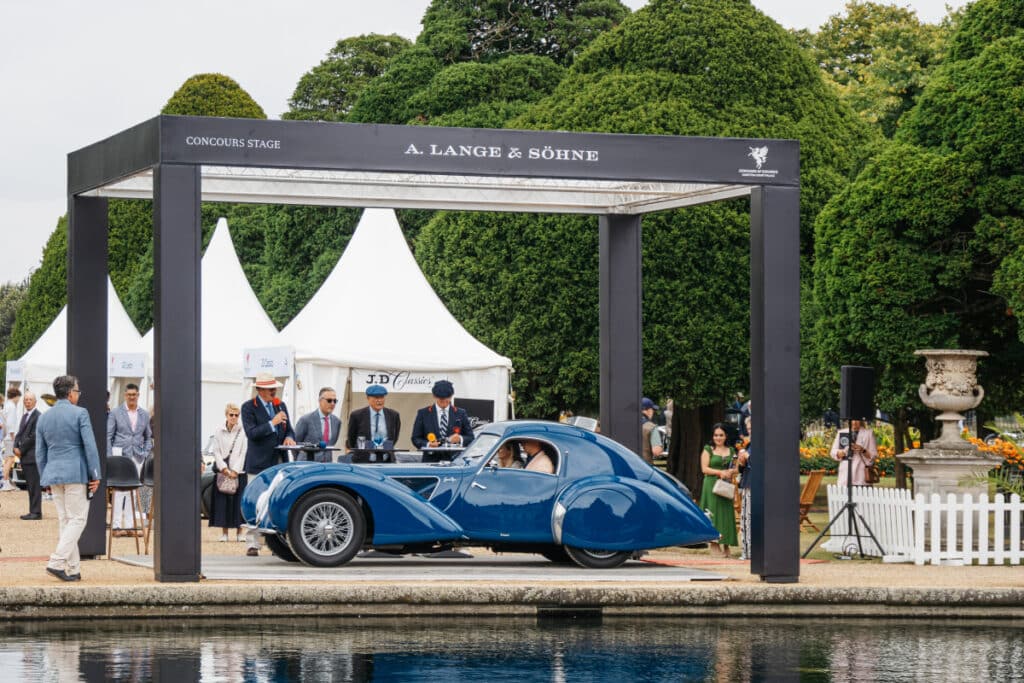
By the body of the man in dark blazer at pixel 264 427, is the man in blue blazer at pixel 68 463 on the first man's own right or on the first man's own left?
on the first man's own right

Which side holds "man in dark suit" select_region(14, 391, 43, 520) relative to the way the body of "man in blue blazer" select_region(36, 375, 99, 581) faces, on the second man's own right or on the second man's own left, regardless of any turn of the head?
on the second man's own left

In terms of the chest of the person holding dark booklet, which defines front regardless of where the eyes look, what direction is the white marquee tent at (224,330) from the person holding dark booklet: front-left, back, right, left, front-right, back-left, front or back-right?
back-right

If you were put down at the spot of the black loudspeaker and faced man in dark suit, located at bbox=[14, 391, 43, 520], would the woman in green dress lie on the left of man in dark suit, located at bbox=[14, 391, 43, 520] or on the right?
left

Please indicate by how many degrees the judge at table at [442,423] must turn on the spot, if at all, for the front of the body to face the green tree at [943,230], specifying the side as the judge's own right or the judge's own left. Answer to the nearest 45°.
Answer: approximately 135° to the judge's own left

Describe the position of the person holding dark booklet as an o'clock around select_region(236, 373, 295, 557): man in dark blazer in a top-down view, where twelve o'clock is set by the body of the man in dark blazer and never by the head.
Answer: The person holding dark booklet is roughly at 10 o'clock from the man in dark blazer.

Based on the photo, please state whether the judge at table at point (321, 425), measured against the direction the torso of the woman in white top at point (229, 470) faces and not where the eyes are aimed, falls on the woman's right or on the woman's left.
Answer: on the woman's left

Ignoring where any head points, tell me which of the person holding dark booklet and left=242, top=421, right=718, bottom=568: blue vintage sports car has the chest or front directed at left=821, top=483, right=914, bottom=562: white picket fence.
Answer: the person holding dark booklet

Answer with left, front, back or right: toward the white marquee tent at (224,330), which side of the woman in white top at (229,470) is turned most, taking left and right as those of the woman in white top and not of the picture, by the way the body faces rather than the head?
back

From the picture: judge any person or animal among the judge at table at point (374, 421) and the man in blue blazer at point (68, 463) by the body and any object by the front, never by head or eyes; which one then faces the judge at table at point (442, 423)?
the man in blue blazer

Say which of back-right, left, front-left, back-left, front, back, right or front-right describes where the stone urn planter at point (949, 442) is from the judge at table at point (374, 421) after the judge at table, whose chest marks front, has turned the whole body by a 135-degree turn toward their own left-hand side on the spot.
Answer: front-right

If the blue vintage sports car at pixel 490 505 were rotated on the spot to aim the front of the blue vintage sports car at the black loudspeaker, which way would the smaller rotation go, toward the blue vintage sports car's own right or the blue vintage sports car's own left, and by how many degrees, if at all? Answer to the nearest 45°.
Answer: approximately 135° to the blue vintage sports car's own right

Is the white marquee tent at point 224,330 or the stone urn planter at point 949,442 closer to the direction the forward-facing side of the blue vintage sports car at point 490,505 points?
the white marquee tent
